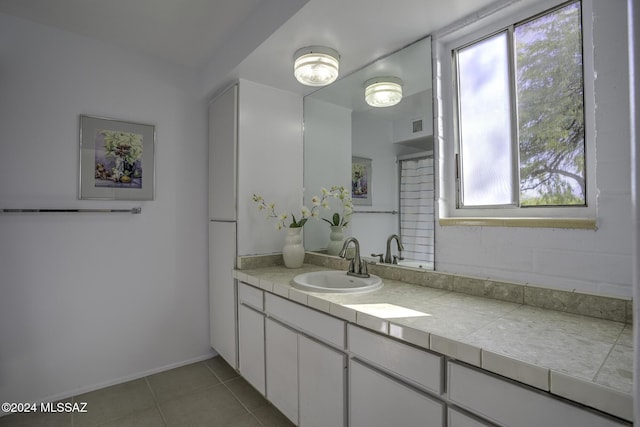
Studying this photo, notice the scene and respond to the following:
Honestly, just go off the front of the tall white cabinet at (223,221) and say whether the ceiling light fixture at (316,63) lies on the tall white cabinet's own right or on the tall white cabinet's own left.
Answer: on the tall white cabinet's own left

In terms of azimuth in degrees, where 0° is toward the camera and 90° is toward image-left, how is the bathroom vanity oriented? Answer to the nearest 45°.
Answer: approximately 45°

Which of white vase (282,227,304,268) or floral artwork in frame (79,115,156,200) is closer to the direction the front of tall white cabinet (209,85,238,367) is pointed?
the floral artwork in frame

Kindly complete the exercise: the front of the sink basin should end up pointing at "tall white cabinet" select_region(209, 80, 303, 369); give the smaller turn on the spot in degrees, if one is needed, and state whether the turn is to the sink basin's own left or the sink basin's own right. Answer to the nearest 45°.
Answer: approximately 90° to the sink basin's own right

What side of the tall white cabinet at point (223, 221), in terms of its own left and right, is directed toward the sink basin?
left

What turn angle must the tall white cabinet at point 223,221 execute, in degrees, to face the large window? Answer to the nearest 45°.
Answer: approximately 90° to its left

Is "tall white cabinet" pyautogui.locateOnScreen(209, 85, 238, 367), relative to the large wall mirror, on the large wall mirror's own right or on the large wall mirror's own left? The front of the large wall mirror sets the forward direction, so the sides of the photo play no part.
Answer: on the large wall mirror's own right
